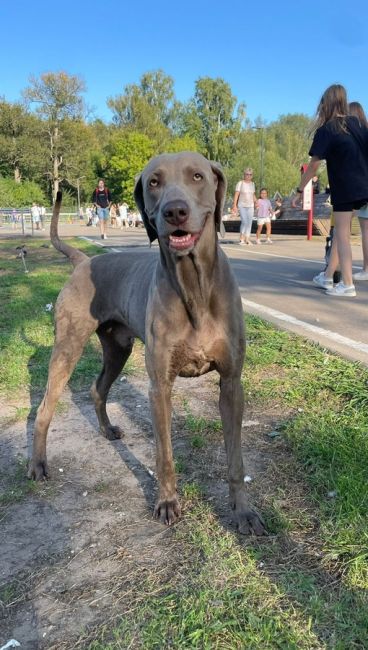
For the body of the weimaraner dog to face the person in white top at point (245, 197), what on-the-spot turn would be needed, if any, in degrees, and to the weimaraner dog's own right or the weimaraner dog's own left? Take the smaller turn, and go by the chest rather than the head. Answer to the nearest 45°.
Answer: approximately 135° to the weimaraner dog's own left

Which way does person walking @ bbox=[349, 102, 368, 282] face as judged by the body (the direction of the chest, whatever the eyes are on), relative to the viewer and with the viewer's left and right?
facing to the left of the viewer

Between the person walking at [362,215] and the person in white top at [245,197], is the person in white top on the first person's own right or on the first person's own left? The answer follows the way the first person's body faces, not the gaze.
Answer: on the first person's own right

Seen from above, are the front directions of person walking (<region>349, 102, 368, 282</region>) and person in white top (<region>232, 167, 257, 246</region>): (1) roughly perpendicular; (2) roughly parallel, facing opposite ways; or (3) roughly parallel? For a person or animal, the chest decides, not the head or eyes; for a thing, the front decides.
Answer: roughly perpendicular

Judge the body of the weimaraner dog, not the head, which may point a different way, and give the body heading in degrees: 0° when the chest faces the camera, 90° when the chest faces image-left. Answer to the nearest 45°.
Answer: approximately 315°

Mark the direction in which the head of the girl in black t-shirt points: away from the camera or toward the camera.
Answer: away from the camera

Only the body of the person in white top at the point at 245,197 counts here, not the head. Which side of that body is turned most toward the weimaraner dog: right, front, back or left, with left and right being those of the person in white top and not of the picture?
front

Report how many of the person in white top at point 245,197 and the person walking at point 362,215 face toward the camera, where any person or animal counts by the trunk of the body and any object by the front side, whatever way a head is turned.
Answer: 1

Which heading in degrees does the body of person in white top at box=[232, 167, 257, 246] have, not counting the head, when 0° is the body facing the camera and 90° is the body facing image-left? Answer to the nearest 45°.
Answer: approximately 0°

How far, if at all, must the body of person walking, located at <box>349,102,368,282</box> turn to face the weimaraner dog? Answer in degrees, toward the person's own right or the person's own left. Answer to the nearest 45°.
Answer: approximately 90° to the person's own left
